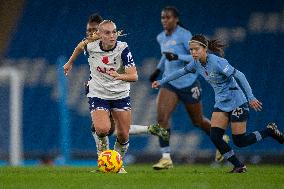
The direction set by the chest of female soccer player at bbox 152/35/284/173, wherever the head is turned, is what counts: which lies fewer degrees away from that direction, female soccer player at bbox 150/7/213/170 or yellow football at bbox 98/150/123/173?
the yellow football

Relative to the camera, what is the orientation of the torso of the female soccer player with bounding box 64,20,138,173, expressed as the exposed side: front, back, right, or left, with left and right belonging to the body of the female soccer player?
front

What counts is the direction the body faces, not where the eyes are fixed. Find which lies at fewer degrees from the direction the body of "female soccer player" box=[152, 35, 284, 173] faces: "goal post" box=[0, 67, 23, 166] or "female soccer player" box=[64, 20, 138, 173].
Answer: the female soccer player

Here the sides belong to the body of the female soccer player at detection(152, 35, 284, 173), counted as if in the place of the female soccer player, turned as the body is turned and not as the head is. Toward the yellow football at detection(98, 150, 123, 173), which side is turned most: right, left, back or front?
front

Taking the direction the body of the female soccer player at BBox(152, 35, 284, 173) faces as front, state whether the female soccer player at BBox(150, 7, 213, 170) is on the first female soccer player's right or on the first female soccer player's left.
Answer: on the first female soccer player's right

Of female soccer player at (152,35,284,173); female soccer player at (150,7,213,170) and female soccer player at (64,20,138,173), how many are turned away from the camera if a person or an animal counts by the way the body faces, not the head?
0

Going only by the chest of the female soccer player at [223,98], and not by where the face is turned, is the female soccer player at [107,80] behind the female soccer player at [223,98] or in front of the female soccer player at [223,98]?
in front

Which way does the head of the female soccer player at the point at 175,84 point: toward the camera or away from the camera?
toward the camera

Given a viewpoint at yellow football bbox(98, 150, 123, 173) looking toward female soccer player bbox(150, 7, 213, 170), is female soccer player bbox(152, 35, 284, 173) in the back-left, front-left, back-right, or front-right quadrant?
front-right

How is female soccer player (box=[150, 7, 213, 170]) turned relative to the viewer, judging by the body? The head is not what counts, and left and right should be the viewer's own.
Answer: facing the viewer and to the left of the viewer

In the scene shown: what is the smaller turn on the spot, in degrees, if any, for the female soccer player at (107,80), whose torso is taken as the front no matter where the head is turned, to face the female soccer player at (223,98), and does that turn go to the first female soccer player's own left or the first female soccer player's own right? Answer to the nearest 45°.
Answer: approximately 90° to the first female soccer player's own left

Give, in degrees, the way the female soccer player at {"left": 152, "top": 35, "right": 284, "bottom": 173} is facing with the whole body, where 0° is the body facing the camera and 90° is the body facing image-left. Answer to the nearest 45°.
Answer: approximately 45°

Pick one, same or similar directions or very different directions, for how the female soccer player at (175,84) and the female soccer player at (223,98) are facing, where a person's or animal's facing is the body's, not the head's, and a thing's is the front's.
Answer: same or similar directions

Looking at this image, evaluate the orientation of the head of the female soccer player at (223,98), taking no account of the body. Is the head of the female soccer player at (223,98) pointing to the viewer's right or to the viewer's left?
to the viewer's left
